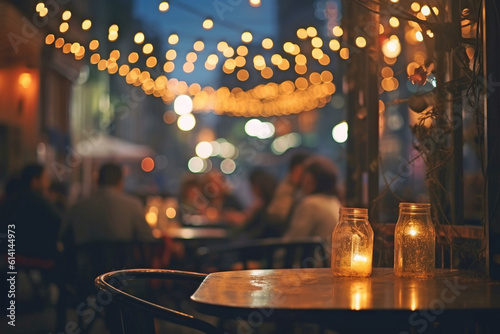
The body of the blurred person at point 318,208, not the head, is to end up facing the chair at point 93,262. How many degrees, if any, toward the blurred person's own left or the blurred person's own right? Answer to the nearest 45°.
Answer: approximately 90° to the blurred person's own left

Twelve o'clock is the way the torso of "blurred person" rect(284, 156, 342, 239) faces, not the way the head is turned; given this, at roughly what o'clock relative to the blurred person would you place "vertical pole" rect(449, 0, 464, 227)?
The vertical pole is roughly at 7 o'clock from the blurred person.

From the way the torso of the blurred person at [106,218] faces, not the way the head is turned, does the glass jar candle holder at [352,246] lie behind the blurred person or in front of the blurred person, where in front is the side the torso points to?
behind

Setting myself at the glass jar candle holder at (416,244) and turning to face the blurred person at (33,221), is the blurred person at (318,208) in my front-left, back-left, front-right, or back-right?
front-right

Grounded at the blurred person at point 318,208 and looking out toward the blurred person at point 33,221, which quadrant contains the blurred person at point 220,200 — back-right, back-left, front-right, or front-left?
front-right

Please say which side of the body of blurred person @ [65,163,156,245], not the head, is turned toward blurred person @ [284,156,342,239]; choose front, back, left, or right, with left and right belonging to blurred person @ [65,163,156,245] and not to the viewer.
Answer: right

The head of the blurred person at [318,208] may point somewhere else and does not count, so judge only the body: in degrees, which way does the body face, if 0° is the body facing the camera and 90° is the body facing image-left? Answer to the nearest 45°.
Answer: approximately 135°

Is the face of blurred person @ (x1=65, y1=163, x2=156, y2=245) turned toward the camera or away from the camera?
away from the camera

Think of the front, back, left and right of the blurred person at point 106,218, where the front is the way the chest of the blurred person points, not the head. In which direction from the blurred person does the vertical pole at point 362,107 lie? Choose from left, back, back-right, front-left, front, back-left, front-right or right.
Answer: back-right

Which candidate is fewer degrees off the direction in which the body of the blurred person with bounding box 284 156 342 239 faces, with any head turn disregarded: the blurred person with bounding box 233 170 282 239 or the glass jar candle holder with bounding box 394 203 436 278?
the blurred person

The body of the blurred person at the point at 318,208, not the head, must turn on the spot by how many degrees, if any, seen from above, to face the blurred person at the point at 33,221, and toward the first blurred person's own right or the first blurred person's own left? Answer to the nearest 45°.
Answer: approximately 45° to the first blurred person's own left

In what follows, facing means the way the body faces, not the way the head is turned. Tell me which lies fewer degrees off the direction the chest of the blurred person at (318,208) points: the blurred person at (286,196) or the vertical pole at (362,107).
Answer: the blurred person

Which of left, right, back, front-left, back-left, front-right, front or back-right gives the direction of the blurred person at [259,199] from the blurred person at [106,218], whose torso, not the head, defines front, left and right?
front-right

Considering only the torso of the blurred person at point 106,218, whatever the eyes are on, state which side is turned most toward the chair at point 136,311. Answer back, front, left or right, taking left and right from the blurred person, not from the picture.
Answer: back

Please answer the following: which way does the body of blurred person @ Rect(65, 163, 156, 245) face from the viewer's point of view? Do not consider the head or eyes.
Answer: away from the camera

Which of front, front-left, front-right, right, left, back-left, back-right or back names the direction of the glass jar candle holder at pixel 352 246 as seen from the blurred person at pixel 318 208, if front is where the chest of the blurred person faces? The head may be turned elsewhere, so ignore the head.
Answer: back-left
